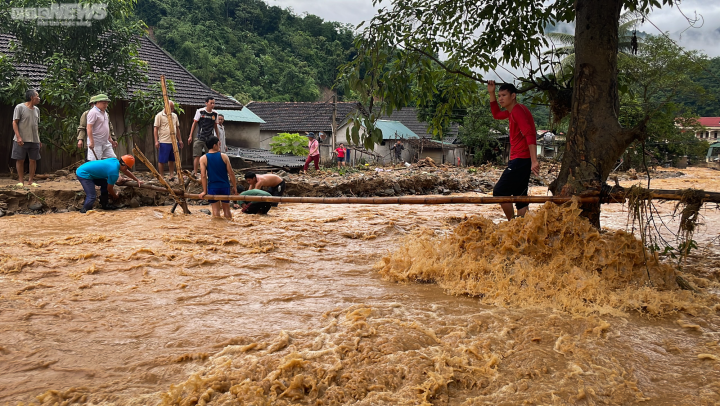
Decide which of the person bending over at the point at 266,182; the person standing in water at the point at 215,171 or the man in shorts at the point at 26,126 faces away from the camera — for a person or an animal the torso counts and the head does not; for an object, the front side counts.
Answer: the person standing in water

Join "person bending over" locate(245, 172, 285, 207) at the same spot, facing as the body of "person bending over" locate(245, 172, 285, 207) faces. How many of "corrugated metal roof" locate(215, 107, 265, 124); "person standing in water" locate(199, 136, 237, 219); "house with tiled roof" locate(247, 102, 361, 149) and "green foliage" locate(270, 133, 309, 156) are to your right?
3

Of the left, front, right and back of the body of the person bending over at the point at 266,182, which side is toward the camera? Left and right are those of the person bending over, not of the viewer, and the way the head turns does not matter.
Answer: left

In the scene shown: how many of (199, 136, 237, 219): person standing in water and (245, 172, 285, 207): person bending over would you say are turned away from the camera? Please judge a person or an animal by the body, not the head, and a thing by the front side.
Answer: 1

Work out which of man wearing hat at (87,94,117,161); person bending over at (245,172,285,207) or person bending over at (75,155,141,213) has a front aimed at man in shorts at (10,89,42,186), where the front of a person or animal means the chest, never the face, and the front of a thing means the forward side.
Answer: person bending over at (245,172,285,207)

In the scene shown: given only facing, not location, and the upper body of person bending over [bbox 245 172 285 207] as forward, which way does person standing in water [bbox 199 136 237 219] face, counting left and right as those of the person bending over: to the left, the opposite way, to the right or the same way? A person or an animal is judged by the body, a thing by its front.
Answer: to the right

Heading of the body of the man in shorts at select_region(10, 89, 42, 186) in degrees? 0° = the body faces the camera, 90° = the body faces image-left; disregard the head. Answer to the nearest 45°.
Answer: approximately 315°

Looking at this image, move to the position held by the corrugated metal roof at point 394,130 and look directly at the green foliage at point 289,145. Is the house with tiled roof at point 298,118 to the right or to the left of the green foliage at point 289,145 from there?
right

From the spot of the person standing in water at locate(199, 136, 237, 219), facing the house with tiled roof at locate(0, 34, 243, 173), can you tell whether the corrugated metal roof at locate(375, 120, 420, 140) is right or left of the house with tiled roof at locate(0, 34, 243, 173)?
right

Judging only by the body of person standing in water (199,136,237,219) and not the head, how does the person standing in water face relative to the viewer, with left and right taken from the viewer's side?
facing away from the viewer

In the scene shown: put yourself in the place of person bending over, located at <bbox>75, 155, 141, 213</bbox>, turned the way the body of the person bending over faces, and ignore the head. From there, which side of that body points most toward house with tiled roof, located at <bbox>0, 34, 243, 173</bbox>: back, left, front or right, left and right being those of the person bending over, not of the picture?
left

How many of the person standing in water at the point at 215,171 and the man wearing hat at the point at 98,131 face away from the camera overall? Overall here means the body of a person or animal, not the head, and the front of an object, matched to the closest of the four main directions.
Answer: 1
